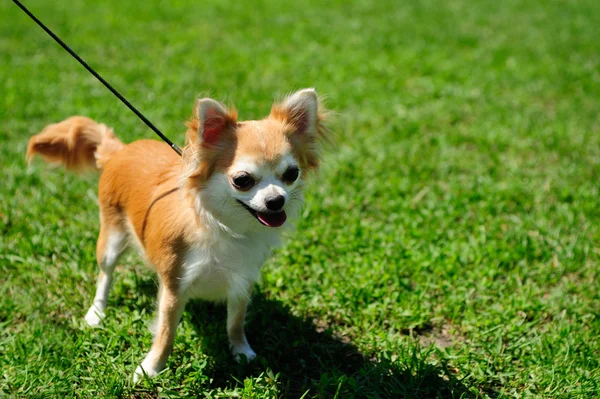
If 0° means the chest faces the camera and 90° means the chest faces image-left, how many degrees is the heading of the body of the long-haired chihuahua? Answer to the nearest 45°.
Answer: approximately 315°
